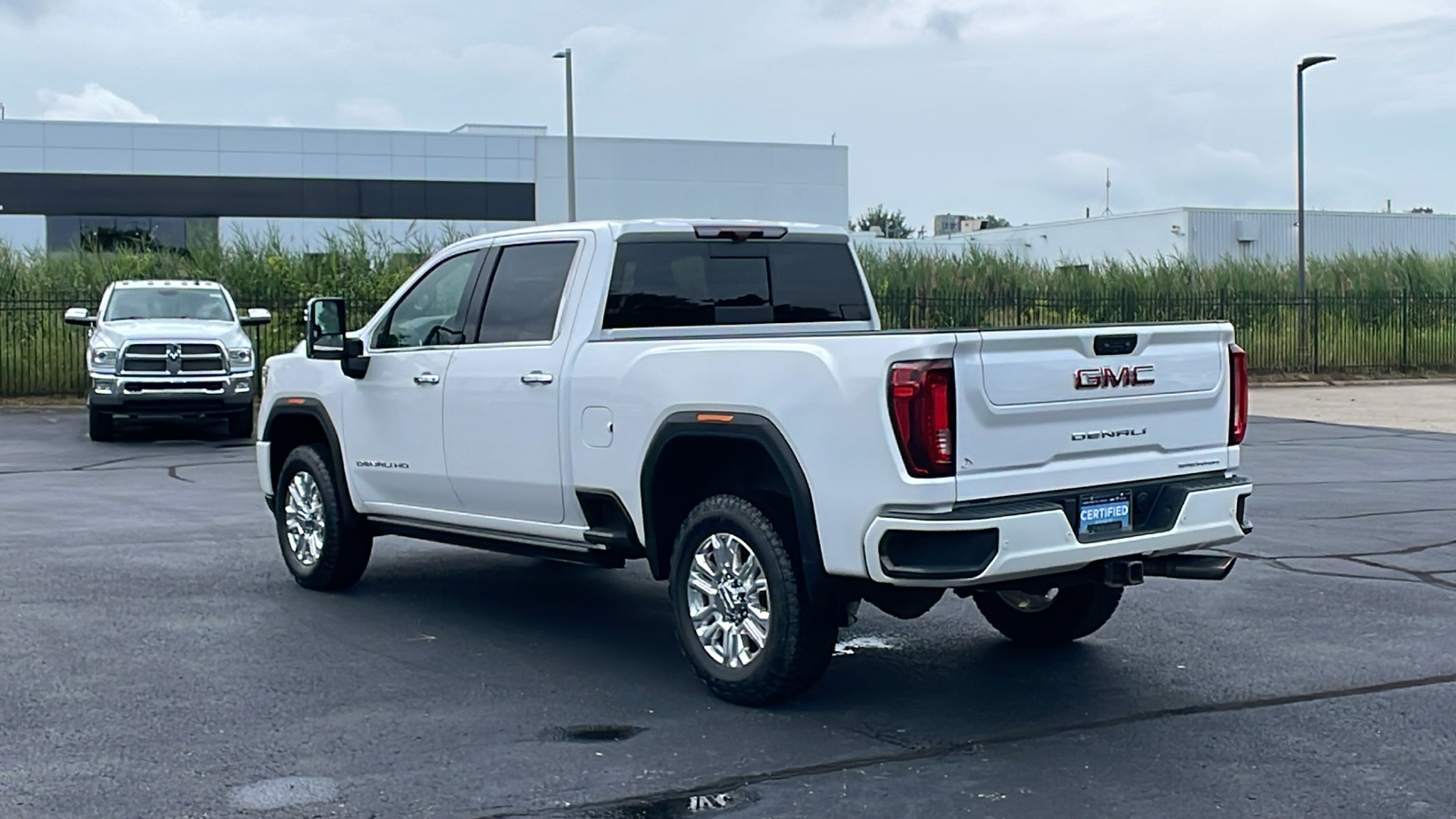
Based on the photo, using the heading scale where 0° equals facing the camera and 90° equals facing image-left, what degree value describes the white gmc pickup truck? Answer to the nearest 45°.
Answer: approximately 135°

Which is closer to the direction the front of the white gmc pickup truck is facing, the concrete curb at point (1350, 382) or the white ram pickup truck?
the white ram pickup truck

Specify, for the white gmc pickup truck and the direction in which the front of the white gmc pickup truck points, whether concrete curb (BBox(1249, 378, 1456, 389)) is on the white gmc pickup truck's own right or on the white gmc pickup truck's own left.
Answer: on the white gmc pickup truck's own right

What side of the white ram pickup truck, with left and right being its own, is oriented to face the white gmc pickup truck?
front

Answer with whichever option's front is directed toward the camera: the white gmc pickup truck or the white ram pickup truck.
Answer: the white ram pickup truck

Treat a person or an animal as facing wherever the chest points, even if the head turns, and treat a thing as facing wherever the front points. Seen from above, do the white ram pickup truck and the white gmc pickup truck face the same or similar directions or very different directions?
very different directions

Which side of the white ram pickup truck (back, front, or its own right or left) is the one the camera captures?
front

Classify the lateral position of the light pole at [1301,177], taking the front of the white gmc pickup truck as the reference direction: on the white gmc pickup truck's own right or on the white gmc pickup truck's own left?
on the white gmc pickup truck's own right

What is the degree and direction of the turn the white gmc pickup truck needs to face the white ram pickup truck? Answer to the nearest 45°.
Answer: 0° — it already faces it

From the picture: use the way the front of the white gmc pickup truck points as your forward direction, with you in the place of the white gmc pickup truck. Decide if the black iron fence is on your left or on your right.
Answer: on your right

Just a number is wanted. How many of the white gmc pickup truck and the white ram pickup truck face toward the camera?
1
